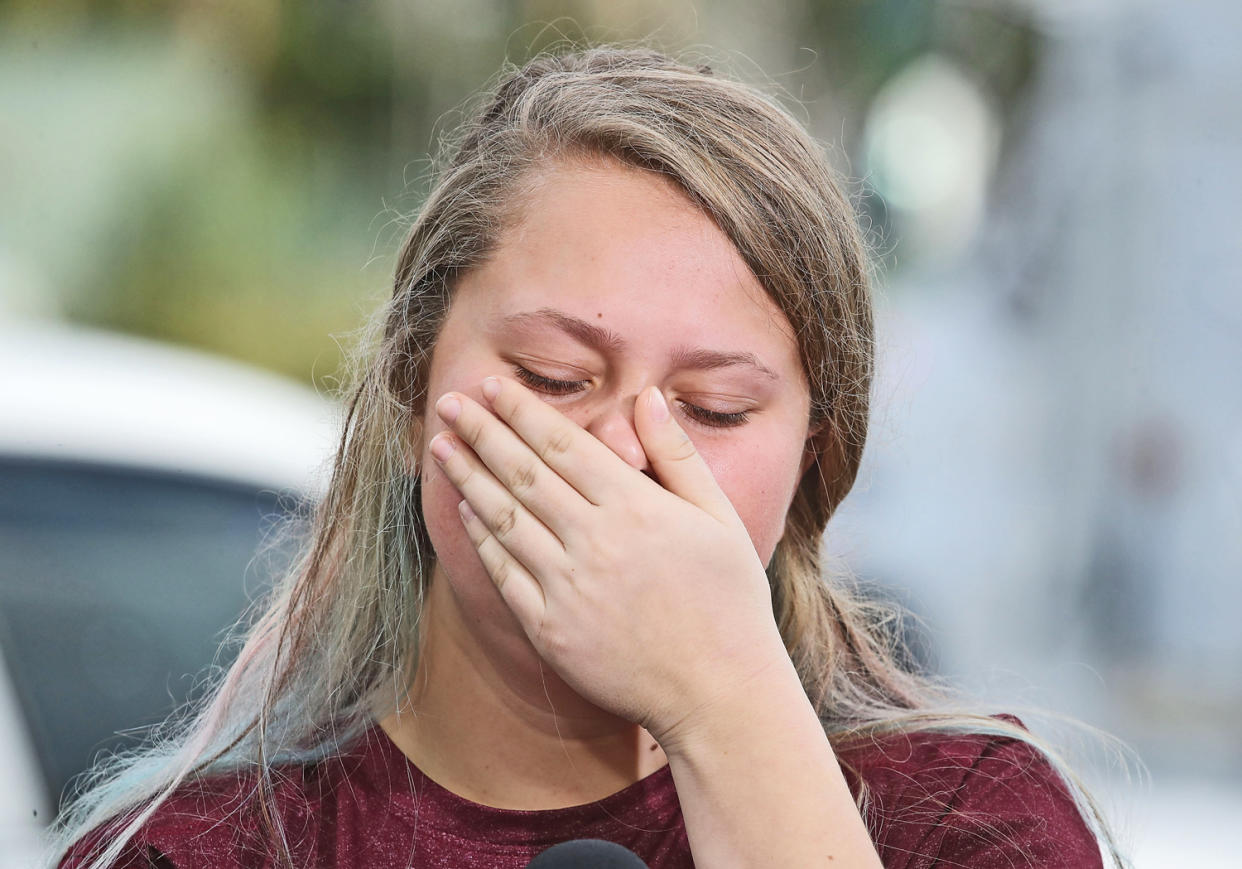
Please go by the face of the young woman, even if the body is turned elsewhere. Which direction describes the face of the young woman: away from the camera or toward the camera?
toward the camera

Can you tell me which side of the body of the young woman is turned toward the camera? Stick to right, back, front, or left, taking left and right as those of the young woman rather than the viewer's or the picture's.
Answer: front

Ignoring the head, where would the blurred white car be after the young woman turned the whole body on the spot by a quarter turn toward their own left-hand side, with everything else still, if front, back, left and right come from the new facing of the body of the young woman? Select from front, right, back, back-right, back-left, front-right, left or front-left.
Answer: back-left
